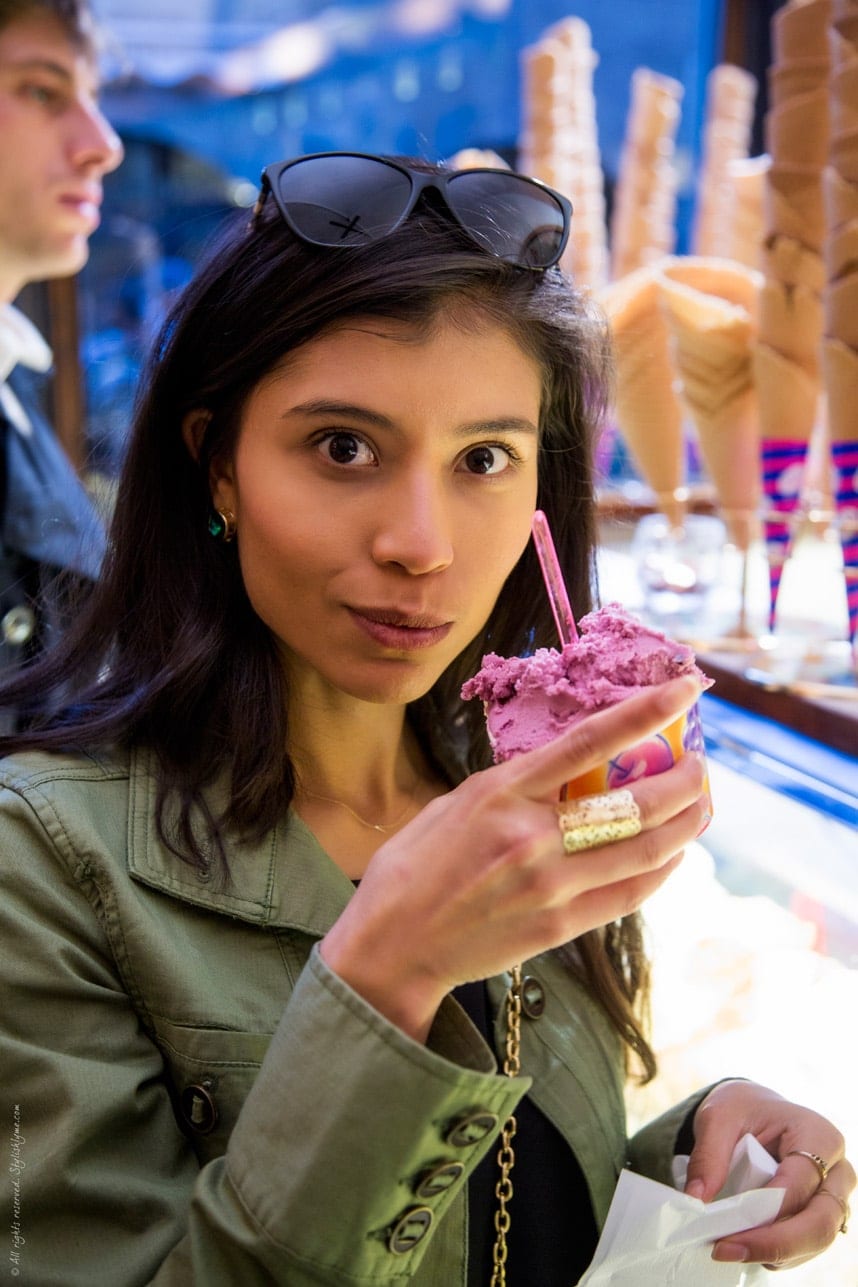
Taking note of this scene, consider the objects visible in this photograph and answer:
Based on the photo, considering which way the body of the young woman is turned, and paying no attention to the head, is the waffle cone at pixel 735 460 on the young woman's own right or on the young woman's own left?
on the young woman's own left

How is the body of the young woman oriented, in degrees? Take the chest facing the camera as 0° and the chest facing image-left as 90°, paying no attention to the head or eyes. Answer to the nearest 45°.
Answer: approximately 315°

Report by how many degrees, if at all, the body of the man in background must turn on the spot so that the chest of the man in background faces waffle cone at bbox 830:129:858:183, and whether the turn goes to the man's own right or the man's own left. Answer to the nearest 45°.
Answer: approximately 45° to the man's own right

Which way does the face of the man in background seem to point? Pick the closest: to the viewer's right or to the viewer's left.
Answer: to the viewer's right

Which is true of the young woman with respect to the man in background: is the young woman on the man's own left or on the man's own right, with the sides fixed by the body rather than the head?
on the man's own right

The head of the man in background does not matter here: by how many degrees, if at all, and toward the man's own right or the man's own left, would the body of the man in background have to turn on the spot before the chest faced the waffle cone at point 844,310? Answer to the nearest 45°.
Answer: approximately 45° to the man's own right

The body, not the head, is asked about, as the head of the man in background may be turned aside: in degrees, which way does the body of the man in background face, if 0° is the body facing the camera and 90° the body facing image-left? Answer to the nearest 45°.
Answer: approximately 270°
